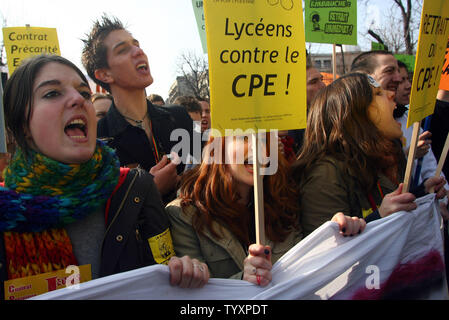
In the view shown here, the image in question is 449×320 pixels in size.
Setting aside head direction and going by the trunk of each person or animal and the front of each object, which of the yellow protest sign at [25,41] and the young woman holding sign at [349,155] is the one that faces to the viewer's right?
the young woman holding sign

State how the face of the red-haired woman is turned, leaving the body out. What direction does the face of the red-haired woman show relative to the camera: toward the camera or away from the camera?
toward the camera

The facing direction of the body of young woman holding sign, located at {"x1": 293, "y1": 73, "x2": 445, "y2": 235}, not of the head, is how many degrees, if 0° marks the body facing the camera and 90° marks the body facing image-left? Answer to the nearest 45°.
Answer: approximately 270°

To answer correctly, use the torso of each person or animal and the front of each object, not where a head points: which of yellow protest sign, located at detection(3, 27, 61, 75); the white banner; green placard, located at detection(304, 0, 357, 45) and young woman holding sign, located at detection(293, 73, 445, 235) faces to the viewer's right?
the young woman holding sign

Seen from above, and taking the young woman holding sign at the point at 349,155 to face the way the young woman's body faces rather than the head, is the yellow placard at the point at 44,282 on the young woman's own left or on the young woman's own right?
on the young woman's own right

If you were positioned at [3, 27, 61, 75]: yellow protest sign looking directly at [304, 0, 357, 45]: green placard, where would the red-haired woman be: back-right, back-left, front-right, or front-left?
front-right

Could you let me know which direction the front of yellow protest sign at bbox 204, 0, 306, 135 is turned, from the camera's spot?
facing the viewer

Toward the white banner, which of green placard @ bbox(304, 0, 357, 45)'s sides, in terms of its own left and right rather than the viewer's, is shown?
front

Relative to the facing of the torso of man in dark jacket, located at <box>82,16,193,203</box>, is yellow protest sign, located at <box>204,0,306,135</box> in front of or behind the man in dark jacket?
in front

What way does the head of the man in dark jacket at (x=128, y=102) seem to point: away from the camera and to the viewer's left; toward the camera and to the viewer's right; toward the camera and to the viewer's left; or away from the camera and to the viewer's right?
toward the camera and to the viewer's right

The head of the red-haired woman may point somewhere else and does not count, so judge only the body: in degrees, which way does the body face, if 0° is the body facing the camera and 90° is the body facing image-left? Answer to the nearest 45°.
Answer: approximately 315°

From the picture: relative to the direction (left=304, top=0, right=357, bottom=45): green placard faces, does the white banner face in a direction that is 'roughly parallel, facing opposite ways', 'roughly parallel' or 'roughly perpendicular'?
roughly parallel

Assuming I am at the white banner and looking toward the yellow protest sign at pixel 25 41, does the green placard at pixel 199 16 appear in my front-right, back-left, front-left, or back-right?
front-right
